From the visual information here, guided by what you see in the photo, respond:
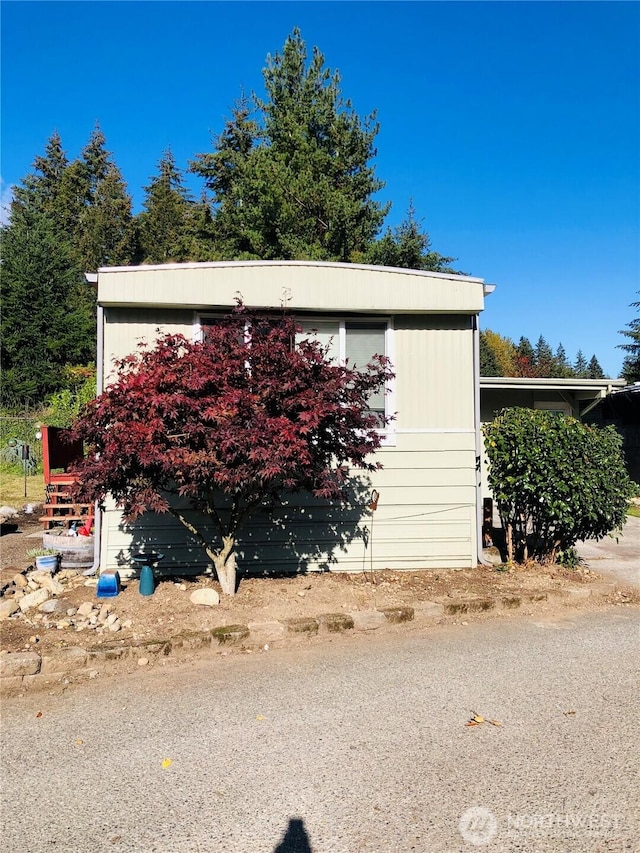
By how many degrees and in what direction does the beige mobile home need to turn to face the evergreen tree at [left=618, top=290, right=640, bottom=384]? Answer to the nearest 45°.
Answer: approximately 135° to its left

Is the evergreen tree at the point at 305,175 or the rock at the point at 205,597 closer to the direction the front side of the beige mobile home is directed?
the rock

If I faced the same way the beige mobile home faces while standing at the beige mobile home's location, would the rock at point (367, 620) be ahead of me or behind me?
ahead

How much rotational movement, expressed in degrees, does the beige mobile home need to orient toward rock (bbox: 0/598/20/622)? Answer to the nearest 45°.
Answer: approximately 45° to its right

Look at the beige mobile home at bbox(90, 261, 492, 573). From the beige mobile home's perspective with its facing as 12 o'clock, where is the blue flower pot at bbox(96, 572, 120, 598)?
The blue flower pot is roughly at 2 o'clock from the beige mobile home.

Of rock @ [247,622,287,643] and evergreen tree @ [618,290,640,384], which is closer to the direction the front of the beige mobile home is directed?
the rock

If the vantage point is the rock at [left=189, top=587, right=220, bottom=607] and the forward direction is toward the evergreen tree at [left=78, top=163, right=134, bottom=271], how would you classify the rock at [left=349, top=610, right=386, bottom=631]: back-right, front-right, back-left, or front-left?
back-right

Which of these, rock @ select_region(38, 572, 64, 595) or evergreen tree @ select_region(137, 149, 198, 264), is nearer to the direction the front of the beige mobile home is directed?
the rock

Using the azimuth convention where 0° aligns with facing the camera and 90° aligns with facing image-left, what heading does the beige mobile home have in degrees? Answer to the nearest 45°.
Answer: approximately 0°

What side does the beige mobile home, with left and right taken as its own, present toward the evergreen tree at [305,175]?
back

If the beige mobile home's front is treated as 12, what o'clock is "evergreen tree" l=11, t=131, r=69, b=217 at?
The evergreen tree is roughly at 5 o'clock from the beige mobile home.

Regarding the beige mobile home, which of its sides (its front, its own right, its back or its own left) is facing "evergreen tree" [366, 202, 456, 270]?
back

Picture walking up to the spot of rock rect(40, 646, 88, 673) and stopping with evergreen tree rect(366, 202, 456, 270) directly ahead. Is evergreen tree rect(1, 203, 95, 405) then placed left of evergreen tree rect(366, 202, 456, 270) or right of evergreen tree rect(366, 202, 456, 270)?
left
